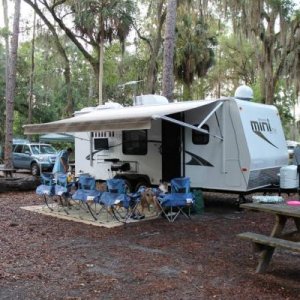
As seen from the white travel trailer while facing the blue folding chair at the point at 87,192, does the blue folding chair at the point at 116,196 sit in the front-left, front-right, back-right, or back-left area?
front-left

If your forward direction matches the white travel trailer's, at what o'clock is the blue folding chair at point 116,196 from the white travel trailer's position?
The blue folding chair is roughly at 3 o'clock from the white travel trailer.

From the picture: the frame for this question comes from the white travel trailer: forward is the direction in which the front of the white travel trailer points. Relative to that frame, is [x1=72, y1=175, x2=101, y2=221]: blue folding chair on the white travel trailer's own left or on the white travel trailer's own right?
on the white travel trailer's own right

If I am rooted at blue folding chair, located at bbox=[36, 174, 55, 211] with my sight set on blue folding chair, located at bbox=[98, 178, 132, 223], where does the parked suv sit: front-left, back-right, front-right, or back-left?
back-left

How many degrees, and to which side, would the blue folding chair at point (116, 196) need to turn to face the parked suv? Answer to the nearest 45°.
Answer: approximately 180°

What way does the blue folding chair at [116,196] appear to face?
toward the camera

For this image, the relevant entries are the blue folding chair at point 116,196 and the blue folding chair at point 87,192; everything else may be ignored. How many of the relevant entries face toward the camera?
2

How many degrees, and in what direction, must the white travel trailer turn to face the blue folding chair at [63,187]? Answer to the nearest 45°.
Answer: approximately 135° to its right

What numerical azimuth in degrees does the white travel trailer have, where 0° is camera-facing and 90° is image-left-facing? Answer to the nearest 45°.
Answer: approximately 315°

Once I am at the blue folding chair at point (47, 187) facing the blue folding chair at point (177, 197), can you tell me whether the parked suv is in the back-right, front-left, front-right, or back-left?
back-left

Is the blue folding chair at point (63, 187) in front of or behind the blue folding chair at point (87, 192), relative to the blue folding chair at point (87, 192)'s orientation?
behind

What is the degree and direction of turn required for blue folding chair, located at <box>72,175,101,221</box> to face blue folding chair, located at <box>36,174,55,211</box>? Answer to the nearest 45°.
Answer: approximately 135° to its right

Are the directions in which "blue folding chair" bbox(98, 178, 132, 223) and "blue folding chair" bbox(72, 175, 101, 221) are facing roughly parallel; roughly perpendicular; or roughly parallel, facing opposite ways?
roughly parallel

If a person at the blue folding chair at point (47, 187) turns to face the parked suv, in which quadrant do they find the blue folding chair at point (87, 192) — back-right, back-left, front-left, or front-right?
back-right

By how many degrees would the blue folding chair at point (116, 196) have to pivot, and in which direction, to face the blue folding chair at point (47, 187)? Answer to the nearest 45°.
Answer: approximately 135° to its right
